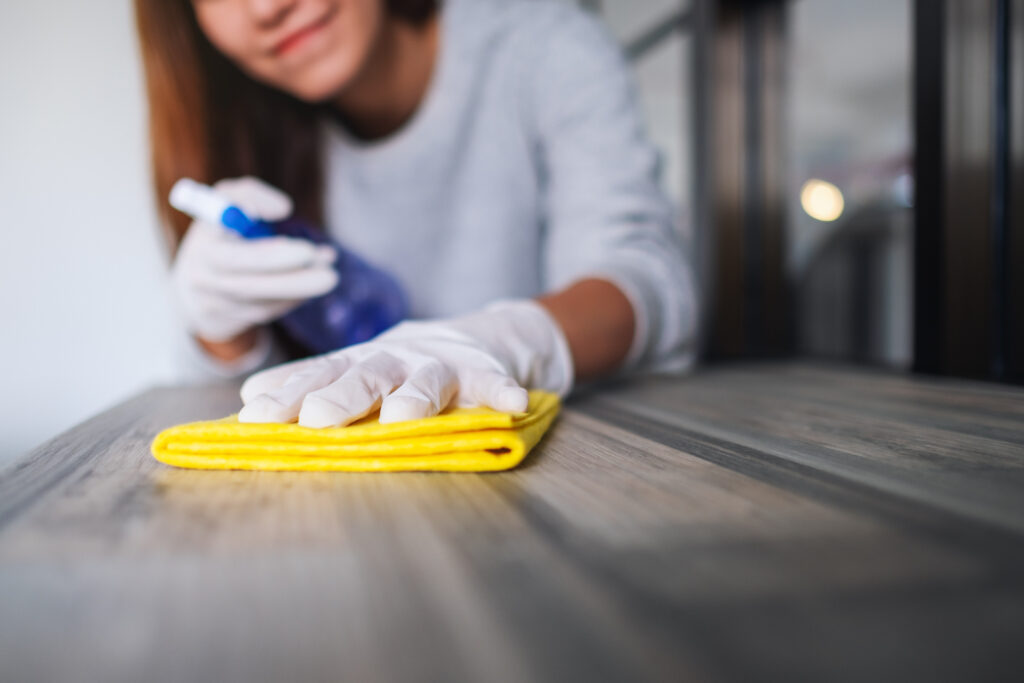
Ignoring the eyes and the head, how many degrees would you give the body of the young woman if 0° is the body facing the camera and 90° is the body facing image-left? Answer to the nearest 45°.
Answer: approximately 45°

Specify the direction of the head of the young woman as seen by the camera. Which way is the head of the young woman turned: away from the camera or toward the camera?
toward the camera
